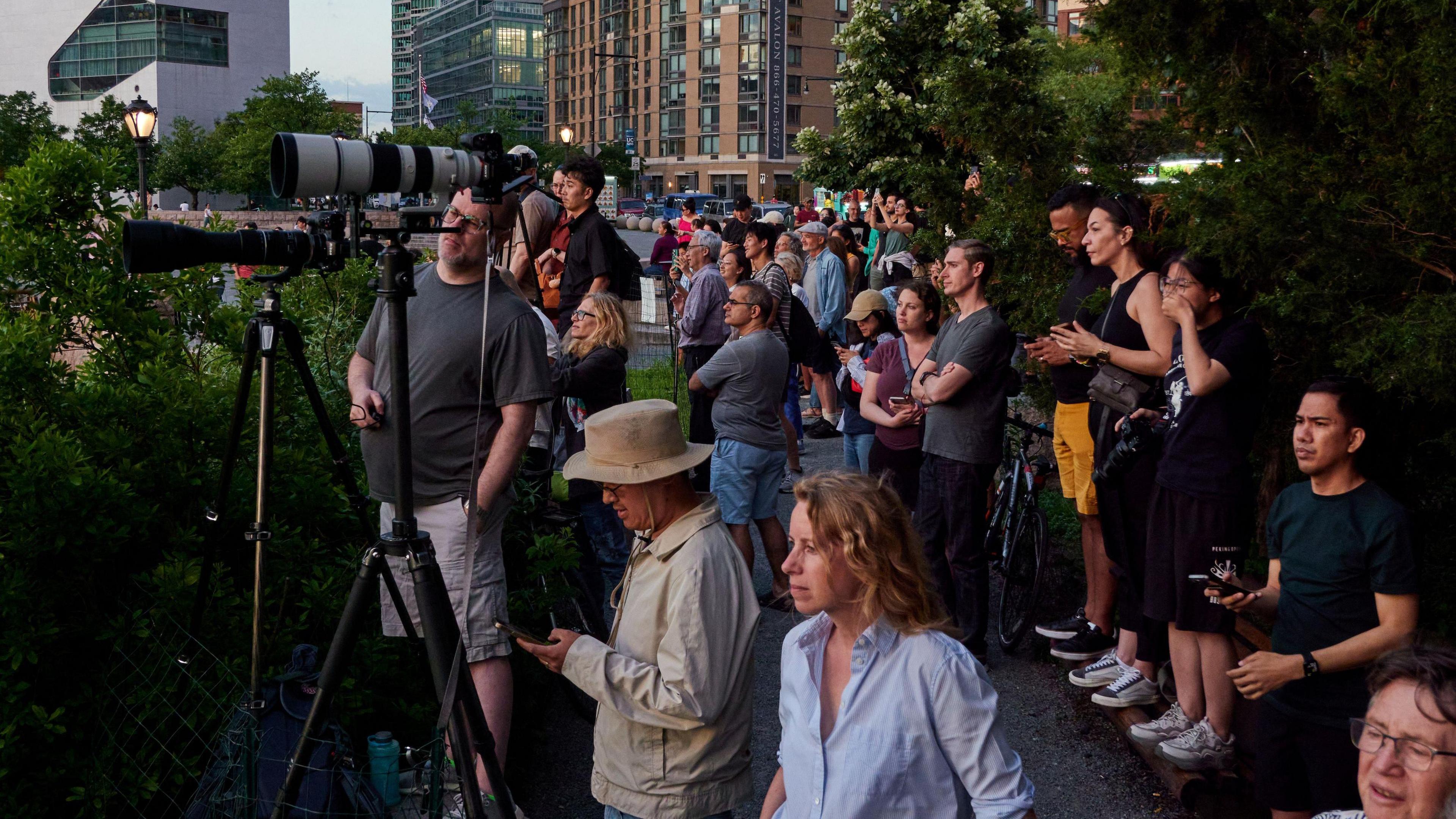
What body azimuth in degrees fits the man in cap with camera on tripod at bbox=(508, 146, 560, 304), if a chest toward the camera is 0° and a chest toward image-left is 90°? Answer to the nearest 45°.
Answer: approximately 90°

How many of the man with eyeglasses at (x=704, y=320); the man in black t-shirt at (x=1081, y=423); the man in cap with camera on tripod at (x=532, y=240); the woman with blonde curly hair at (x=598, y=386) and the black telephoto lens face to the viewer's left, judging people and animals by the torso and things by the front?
5

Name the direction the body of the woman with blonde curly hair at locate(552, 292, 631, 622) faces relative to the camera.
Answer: to the viewer's left

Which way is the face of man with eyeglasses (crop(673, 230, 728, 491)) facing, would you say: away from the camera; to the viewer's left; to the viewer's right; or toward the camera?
to the viewer's left

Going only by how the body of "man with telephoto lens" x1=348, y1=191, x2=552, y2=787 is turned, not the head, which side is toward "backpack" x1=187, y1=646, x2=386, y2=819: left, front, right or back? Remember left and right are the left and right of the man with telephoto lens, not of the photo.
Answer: front

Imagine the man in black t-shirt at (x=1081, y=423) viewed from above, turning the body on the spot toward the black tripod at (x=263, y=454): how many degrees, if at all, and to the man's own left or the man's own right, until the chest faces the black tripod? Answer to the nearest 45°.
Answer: approximately 45° to the man's own left

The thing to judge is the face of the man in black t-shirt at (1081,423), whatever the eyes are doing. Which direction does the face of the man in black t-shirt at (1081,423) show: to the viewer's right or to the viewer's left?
to the viewer's left

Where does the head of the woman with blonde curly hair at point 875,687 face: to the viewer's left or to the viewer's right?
to the viewer's left

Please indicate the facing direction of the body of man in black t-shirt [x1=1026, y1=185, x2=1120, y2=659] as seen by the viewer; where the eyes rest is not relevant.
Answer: to the viewer's left

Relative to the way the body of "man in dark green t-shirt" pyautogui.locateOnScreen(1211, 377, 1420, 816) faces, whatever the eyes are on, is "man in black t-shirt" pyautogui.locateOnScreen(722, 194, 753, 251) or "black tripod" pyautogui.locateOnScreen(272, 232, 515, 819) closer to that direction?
the black tripod

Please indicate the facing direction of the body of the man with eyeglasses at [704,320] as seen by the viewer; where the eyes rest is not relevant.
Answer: to the viewer's left

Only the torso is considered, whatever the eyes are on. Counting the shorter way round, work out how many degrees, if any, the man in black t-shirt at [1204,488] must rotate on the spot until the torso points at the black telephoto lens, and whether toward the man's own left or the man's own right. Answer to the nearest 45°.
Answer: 0° — they already face it

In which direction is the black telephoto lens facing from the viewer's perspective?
to the viewer's left

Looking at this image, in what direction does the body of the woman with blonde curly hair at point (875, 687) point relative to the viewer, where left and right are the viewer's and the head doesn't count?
facing the viewer and to the left of the viewer
